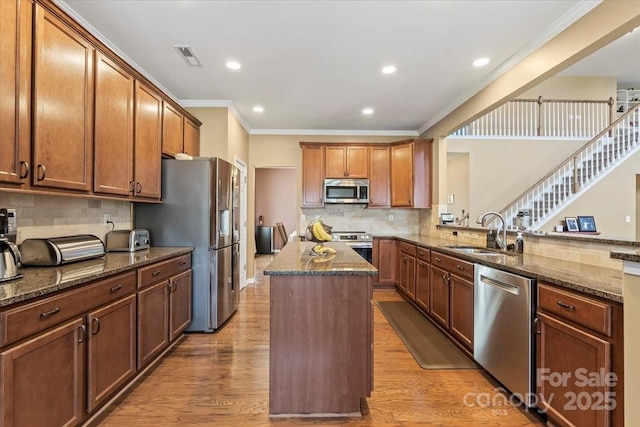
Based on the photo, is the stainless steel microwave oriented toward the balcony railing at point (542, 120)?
no

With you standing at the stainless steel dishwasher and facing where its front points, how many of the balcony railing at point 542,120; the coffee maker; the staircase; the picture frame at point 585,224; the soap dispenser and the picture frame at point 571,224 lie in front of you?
1

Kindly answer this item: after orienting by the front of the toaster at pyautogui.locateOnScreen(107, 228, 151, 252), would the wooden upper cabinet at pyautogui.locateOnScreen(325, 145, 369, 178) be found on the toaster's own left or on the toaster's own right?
on the toaster's own left

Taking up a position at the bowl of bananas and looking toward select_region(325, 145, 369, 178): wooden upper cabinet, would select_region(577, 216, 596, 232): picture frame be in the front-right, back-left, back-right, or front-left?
front-right

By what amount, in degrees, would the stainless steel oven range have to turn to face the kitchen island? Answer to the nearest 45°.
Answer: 0° — it already faces it

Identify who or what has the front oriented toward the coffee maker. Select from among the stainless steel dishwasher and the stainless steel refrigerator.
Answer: the stainless steel dishwasher

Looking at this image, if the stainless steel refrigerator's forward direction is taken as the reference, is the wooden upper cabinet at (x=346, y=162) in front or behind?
in front

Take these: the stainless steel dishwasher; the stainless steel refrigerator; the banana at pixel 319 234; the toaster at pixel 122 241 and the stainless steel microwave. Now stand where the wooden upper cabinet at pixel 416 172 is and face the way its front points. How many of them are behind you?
0

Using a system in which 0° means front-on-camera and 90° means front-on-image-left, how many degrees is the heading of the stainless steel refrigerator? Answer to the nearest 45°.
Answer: approximately 270°

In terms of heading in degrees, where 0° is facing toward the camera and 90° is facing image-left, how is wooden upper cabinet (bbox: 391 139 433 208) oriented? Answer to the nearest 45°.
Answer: approximately 45°

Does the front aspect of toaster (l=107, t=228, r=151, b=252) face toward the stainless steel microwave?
no

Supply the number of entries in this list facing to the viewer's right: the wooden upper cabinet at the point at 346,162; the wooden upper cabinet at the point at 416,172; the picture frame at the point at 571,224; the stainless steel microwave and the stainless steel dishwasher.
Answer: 0

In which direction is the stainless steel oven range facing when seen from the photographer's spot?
facing the viewer

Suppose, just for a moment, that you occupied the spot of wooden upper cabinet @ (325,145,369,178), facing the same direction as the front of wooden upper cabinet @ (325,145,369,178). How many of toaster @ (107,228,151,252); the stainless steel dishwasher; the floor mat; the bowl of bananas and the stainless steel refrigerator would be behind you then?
0

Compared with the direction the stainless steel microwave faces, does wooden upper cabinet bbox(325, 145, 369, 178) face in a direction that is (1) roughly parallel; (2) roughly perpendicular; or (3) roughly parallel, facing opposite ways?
roughly parallel

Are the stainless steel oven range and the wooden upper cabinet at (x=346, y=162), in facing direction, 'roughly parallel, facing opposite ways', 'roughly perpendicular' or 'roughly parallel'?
roughly parallel

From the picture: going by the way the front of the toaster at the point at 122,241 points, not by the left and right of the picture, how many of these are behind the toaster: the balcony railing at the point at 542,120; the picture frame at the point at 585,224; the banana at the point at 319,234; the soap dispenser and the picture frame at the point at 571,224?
0

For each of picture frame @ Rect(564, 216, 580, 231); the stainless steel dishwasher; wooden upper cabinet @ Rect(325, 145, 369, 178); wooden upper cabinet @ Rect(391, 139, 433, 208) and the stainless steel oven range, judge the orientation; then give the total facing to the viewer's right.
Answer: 0
